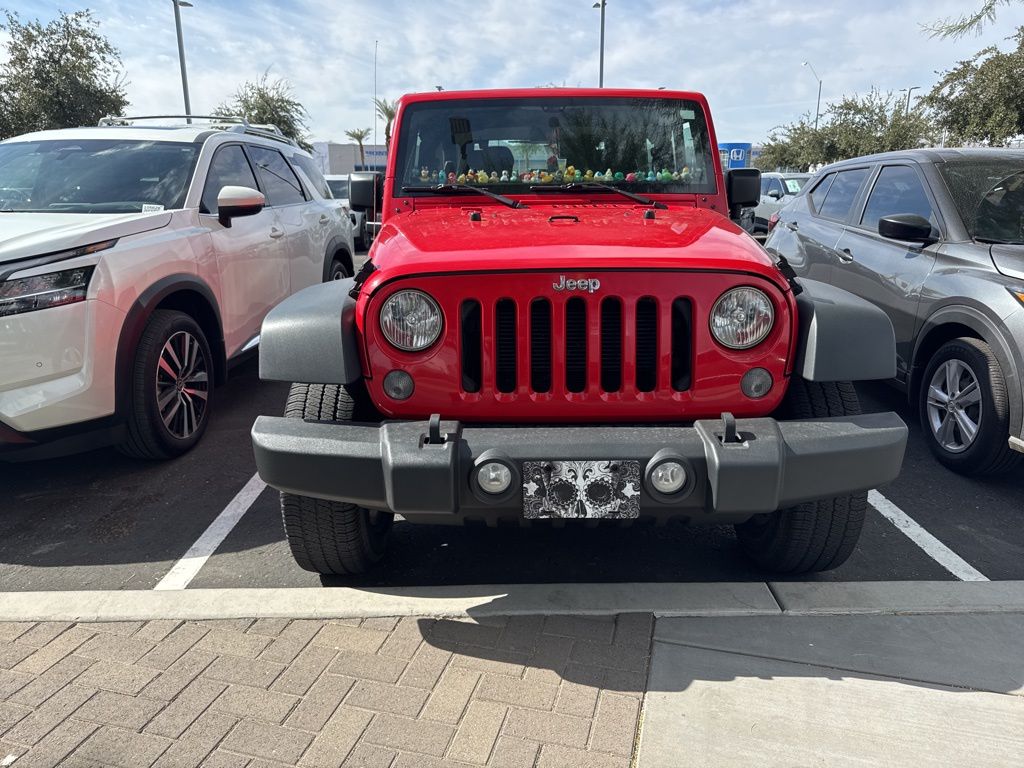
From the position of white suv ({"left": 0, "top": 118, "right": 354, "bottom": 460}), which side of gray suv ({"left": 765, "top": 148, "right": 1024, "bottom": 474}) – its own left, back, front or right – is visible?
right

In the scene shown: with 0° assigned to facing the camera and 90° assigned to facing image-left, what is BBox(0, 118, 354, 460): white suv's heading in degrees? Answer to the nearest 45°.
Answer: approximately 45°

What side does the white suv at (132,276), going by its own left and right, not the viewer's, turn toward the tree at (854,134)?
back

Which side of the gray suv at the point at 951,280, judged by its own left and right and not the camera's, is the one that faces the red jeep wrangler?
right

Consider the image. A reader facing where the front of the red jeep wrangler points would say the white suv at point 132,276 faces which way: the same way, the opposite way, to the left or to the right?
the same way

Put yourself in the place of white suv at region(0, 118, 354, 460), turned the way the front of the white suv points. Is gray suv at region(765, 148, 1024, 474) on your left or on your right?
on your left

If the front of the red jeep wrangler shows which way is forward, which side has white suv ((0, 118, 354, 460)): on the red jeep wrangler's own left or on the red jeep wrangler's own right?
on the red jeep wrangler's own right

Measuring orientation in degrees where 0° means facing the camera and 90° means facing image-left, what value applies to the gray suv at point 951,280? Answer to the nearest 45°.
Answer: approximately 315°

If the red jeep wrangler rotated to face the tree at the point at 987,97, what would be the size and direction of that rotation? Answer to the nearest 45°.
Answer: approximately 135° to its left

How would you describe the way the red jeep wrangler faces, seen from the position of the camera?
facing the viewer

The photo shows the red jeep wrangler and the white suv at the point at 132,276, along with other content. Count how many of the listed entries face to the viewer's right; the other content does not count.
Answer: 0

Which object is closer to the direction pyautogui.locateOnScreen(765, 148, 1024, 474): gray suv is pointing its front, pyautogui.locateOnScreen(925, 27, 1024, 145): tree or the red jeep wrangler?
the red jeep wrangler
